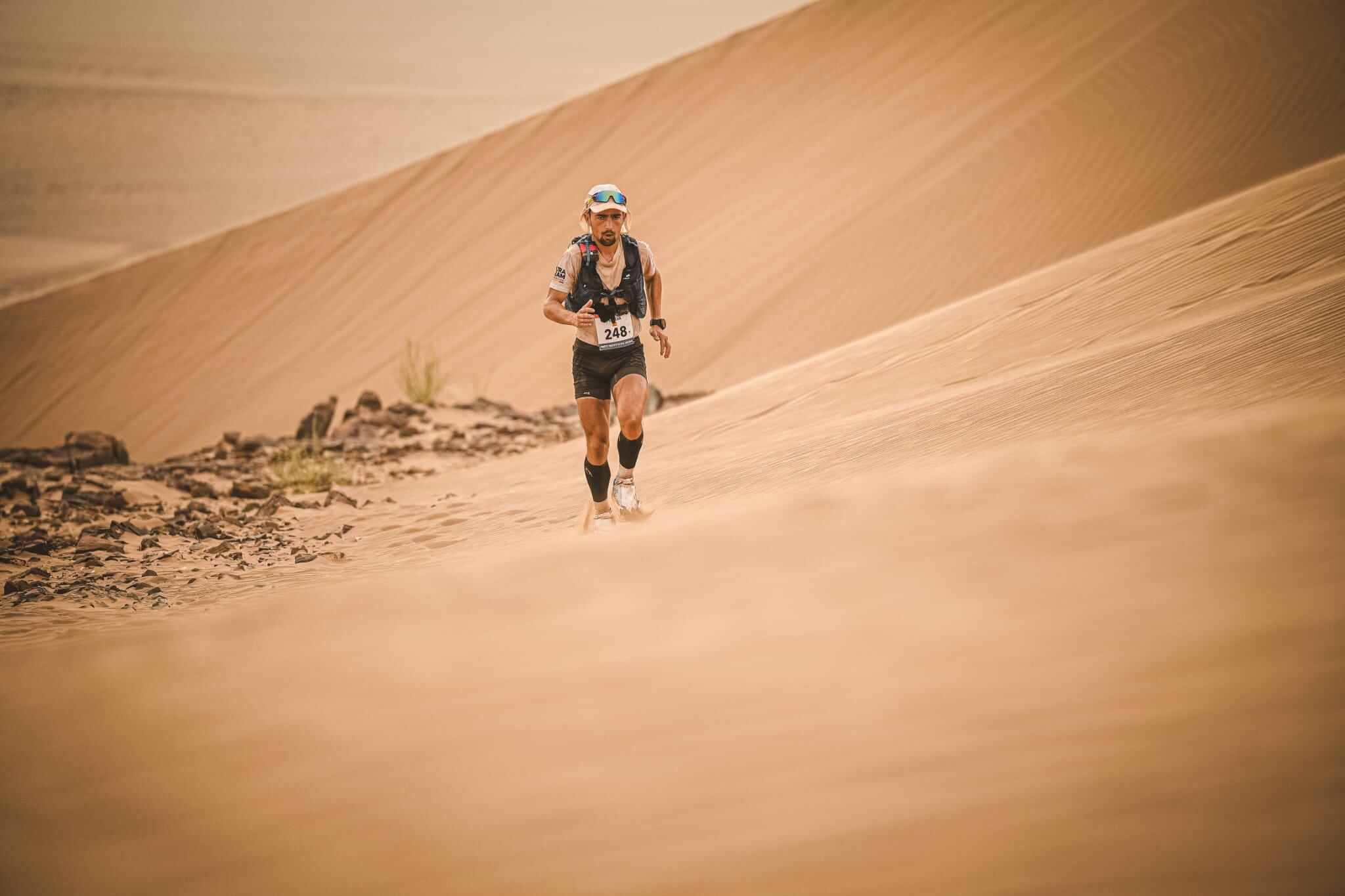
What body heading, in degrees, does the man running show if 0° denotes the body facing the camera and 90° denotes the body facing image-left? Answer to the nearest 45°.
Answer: approximately 0°

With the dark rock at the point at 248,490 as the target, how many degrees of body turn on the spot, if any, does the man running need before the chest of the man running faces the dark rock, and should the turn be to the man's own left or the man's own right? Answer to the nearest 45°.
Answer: approximately 135° to the man's own right

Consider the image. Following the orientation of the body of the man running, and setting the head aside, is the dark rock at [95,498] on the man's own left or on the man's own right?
on the man's own right

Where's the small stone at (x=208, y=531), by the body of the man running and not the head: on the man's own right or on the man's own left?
on the man's own right

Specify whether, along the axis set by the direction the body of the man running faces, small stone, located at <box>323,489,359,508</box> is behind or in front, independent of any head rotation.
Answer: behind

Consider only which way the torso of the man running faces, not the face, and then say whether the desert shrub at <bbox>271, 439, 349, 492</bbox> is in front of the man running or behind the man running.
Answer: behind

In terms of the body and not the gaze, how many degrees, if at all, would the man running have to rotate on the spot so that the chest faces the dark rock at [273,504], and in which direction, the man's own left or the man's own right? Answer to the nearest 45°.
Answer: approximately 135° to the man's own right
